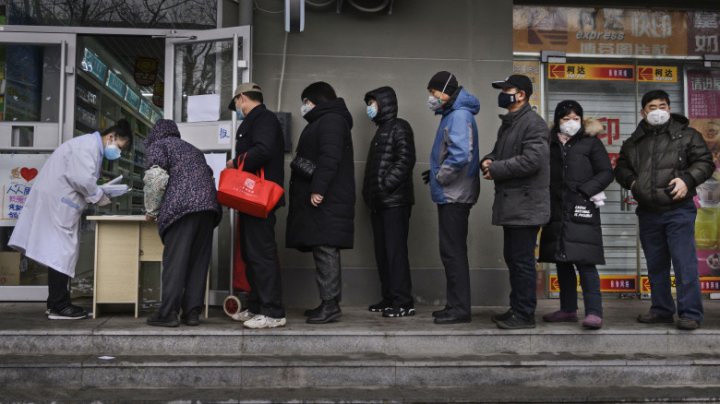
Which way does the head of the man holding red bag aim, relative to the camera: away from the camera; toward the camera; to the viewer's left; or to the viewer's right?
to the viewer's left

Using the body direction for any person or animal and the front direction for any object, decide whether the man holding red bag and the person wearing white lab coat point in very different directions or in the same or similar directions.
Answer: very different directions

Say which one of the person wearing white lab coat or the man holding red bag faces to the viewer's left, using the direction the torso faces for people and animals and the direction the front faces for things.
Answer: the man holding red bag

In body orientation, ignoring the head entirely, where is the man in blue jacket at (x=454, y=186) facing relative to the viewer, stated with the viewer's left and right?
facing to the left of the viewer

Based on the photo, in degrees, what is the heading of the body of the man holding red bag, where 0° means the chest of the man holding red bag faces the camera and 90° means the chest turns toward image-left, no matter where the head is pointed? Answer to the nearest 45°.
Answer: approximately 90°

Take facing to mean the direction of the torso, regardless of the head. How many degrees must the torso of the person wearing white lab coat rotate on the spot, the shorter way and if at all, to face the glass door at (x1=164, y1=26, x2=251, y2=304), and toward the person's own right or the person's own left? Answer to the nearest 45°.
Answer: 0° — they already face it

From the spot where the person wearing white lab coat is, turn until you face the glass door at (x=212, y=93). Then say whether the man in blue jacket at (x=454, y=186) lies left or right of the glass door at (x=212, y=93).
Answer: right

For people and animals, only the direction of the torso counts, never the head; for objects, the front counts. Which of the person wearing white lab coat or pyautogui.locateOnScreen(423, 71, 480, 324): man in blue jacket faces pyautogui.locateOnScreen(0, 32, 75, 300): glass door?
the man in blue jacket

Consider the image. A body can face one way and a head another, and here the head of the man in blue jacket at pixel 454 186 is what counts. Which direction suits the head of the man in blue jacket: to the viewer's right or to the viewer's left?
to the viewer's left

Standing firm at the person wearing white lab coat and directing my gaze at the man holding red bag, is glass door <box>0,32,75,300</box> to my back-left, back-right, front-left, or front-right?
back-left

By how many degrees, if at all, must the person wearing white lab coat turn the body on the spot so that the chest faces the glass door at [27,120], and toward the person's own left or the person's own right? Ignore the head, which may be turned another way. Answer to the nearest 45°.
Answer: approximately 90° to the person's own left

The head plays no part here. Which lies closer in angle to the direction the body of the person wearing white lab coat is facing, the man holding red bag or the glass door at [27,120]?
the man holding red bag

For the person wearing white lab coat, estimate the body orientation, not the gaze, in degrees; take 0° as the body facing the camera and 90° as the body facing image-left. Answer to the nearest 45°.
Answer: approximately 270°

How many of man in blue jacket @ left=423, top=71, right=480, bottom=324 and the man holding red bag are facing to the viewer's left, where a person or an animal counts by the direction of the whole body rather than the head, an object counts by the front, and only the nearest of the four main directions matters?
2
